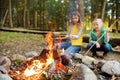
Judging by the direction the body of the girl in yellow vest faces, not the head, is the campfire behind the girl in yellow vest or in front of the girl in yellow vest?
in front

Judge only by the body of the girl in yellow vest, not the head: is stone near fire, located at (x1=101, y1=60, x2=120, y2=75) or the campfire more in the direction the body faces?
the campfire

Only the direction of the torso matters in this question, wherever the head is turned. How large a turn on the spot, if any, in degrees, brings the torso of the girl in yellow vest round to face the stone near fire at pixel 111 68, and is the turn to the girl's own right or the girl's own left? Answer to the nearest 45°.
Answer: approximately 90° to the girl's own left

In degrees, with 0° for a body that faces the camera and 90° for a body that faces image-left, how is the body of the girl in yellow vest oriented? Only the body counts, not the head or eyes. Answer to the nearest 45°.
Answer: approximately 45°

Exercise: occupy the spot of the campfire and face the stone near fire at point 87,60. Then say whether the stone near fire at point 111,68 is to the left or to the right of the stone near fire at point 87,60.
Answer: right
